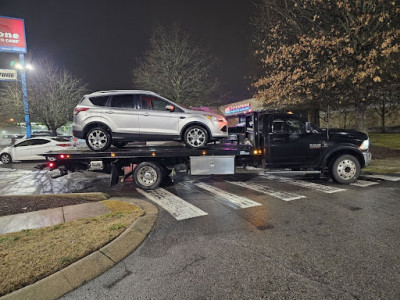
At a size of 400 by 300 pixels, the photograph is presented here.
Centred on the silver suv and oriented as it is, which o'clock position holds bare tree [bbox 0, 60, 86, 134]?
The bare tree is roughly at 8 o'clock from the silver suv.

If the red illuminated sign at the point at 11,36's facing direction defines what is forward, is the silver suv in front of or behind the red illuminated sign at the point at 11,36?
in front

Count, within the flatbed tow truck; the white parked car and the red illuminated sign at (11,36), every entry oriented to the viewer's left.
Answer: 1

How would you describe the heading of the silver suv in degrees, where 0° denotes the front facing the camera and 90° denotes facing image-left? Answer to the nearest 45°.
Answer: approximately 270°

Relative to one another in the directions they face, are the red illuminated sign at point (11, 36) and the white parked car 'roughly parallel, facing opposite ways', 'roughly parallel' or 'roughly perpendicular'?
roughly perpendicular

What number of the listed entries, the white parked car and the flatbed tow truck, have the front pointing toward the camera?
0

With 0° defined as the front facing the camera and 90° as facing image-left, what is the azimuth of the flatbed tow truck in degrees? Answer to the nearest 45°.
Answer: approximately 270°

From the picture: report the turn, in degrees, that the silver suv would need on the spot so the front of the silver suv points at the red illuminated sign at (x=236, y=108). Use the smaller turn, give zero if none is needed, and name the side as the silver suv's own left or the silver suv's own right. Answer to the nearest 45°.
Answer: approximately 45° to the silver suv's own left

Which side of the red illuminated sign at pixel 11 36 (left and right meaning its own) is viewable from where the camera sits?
front

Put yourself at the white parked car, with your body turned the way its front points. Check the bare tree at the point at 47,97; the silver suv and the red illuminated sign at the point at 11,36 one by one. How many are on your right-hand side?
2

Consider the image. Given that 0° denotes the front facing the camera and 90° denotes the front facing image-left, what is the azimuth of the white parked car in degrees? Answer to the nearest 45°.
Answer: approximately 90°

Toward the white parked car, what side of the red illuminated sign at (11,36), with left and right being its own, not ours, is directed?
front

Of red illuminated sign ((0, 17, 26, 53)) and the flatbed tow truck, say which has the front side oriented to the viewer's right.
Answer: the flatbed tow truck
